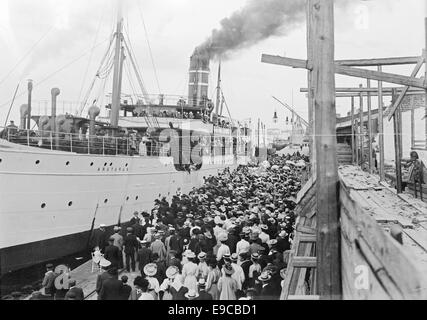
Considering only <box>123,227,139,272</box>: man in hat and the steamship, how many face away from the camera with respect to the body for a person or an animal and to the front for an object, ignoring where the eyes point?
1

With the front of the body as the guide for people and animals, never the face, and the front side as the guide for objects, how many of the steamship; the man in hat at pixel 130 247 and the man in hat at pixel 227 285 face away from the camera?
2

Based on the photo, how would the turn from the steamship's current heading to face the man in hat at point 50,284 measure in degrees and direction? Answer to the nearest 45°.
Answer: approximately 45° to its left

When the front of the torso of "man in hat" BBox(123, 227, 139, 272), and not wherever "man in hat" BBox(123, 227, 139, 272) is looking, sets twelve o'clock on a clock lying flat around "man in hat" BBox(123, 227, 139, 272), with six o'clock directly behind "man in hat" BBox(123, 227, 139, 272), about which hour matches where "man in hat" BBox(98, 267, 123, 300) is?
"man in hat" BBox(98, 267, 123, 300) is roughly at 6 o'clock from "man in hat" BBox(123, 227, 139, 272).

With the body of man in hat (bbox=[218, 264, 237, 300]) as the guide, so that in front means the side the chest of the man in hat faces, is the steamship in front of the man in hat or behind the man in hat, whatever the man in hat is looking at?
in front

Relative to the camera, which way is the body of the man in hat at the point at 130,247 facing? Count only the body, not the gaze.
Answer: away from the camera

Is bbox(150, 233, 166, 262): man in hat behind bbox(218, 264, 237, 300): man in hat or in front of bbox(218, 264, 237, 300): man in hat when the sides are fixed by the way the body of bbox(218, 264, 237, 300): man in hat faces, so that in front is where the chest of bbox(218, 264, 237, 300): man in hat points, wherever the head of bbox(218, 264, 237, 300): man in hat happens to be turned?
in front

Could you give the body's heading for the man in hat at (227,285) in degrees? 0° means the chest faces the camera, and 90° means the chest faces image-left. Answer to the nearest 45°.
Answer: approximately 180°

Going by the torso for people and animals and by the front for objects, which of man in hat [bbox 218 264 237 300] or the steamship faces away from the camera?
the man in hat

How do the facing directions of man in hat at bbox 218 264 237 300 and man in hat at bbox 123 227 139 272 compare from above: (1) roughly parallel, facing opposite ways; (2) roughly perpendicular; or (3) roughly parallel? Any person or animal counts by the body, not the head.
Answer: roughly parallel
